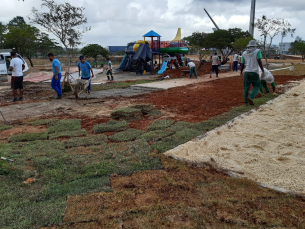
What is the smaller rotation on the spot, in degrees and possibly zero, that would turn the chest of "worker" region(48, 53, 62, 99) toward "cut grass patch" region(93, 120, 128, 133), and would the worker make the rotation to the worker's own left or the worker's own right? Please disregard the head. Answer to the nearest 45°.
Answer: approximately 90° to the worker's own left

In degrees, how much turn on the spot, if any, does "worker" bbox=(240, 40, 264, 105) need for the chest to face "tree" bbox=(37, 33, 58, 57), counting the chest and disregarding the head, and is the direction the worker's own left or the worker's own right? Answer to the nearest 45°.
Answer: approximately 45° to the worker's own left

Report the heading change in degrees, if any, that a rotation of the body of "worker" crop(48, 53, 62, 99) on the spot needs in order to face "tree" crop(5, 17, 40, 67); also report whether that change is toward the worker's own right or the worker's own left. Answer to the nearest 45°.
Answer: approximately 90° to the worker's own right
